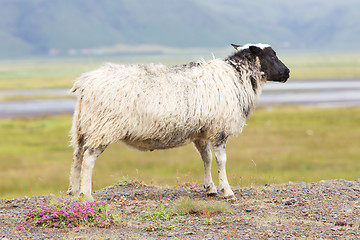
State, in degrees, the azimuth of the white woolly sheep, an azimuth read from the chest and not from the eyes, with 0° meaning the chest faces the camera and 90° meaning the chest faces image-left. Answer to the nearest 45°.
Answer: approximately 270°
